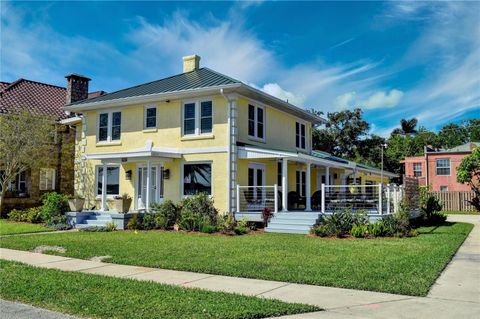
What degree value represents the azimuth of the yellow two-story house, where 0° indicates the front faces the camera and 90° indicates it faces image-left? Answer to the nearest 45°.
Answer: approximately 45°

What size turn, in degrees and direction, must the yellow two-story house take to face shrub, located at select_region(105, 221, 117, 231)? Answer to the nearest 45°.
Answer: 0° — it already faces it

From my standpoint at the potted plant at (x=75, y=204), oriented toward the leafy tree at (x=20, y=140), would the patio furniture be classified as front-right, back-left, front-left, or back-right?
back-right

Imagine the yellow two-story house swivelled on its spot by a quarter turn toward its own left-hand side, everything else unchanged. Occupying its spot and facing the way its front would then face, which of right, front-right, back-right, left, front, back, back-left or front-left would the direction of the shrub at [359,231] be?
front

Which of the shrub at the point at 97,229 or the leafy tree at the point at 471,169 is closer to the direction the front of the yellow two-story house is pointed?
the shrub

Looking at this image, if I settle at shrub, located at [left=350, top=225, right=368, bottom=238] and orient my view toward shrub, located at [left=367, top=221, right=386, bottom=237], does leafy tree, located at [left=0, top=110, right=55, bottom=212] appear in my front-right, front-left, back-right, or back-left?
back-left

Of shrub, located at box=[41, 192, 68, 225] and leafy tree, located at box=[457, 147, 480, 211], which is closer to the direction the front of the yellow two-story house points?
the shrub

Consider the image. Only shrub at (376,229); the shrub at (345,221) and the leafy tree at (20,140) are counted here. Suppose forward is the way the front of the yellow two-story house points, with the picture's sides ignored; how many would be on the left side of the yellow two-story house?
2

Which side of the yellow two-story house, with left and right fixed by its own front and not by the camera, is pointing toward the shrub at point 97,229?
front

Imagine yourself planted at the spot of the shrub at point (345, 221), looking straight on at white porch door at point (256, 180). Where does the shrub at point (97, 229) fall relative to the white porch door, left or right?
left

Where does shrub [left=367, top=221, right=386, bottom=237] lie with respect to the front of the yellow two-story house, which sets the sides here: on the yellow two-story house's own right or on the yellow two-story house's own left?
on the yellow two-story house's own left
